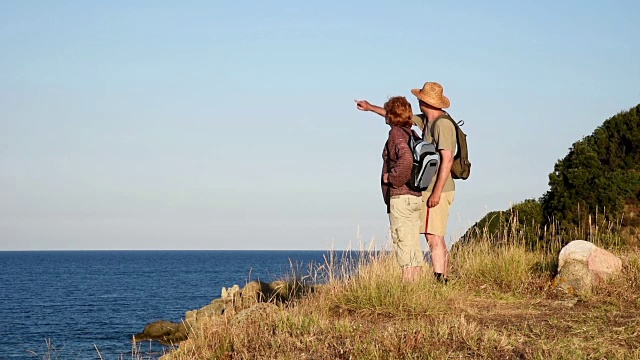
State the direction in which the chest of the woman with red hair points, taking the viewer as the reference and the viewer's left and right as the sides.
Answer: facing to the left of the viewer

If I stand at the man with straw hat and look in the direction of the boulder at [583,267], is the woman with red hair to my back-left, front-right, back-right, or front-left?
back-right

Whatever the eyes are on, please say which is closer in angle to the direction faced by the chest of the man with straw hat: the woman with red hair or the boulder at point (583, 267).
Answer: the woman with red hair

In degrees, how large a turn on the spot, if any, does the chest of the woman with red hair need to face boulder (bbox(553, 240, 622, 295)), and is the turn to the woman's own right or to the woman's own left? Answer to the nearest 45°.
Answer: approximately 135° to the woman's own right

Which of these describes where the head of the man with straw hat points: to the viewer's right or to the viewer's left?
to the viewer's left

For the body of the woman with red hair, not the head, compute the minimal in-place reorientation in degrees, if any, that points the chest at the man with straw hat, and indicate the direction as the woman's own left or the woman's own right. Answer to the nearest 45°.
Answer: approximately 135° to the woman's own right

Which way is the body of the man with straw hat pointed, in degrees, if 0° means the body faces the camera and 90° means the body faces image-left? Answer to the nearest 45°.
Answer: approximately 90°

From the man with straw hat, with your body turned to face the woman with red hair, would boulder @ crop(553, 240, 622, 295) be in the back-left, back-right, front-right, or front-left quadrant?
back-left

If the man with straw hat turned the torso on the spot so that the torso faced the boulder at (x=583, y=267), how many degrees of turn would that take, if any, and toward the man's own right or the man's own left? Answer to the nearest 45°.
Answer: approximately 135° to the man's own right

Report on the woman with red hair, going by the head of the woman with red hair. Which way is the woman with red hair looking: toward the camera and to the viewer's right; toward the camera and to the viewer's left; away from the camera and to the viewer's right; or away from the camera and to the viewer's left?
away from the camera and to the viewer's left
